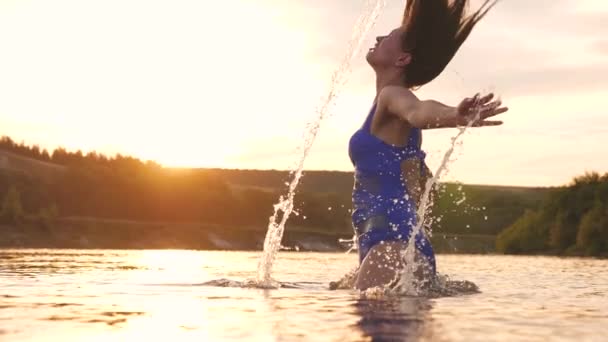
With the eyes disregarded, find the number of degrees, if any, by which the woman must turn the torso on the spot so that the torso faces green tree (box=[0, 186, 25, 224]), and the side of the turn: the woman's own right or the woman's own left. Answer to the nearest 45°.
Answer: approximately 45° to the woman's own right

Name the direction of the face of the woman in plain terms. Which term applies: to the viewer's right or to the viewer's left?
to the viewer's left

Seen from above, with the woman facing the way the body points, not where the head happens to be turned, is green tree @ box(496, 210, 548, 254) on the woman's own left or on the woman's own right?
on the woman's own right

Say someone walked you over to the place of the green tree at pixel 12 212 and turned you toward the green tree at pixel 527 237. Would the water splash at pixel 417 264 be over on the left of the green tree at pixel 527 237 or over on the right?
right

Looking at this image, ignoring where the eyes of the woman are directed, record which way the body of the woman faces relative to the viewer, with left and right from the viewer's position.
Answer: facing to the left of the viewer

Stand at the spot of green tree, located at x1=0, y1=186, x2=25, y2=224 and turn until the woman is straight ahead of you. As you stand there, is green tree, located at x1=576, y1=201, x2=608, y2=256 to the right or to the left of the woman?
left
